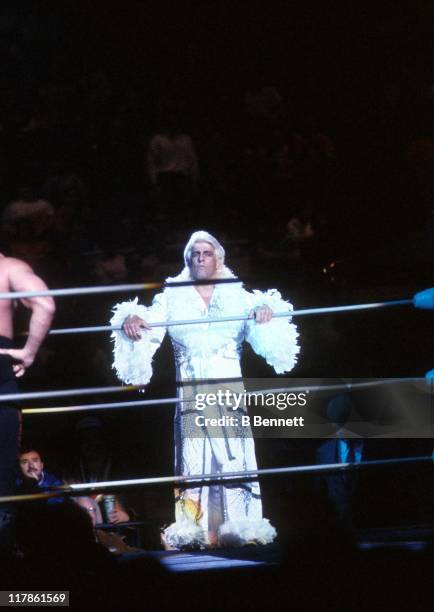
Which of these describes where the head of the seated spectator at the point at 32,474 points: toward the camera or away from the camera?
toward the camera

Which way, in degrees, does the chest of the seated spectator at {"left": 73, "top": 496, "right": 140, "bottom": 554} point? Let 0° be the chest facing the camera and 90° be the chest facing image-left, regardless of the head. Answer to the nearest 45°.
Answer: approximately 315°
